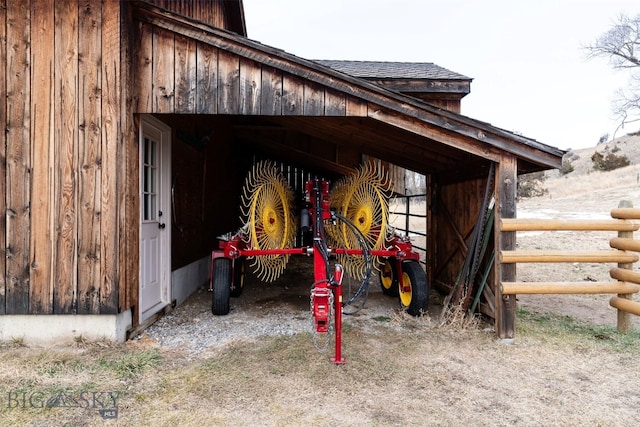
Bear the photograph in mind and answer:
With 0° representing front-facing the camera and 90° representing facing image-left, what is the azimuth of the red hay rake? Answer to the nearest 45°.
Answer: approximately 0°

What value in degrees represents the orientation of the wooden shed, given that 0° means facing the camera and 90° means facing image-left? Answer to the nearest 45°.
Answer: approximately 0°

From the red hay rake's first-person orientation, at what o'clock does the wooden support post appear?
The wooden support post is roughly at 10 o'clock from the red hay rake.
